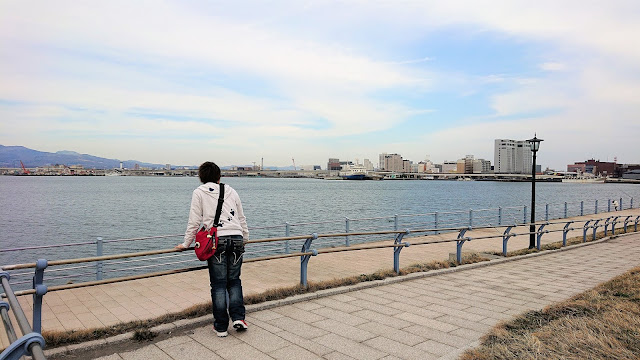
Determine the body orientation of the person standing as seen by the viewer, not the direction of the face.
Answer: away from the camera

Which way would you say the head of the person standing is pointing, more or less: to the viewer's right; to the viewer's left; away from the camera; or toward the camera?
away from the camera
